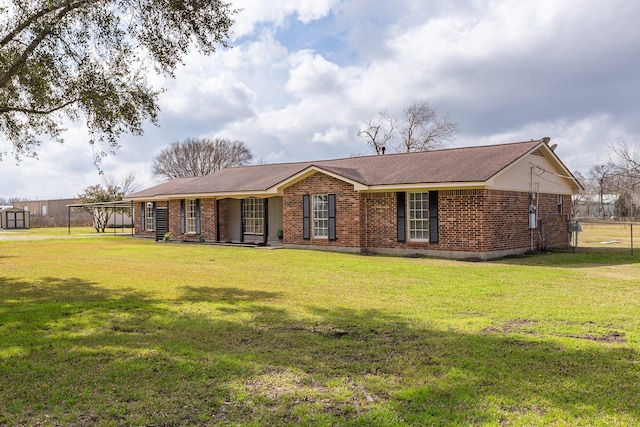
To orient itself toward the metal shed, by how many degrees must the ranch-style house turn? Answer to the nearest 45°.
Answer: approximately 90° to its right

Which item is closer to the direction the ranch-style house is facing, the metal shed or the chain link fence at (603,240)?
the metal shed

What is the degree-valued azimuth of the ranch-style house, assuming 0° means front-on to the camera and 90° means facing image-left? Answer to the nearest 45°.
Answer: approximately 45°

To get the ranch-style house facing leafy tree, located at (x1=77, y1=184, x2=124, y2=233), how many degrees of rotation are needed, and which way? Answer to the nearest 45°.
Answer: approximately 90° to its right

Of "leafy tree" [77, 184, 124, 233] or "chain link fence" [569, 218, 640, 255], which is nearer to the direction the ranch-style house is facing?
the leafy tree
